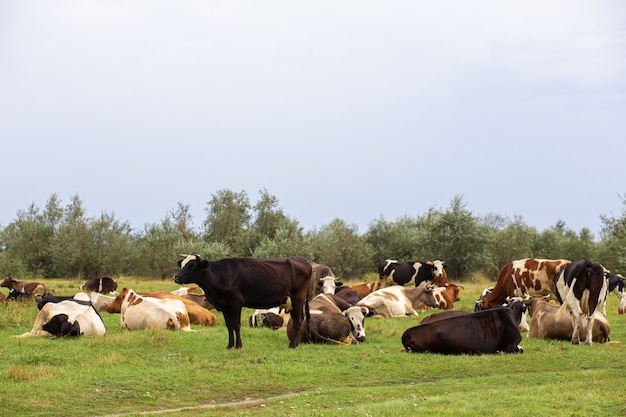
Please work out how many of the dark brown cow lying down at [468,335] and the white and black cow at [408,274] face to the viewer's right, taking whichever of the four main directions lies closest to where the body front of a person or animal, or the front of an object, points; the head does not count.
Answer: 2

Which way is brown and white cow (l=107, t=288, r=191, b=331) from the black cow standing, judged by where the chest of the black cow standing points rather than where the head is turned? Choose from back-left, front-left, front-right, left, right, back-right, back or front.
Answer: front-right

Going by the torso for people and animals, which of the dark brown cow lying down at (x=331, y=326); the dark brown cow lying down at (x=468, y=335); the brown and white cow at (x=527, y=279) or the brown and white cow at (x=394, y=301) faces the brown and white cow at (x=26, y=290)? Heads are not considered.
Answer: the brown and white cow at (x=527, y=279)

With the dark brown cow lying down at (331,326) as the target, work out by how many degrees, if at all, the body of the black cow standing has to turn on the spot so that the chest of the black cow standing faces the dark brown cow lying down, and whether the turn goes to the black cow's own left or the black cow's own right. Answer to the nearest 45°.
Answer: approximately 180°

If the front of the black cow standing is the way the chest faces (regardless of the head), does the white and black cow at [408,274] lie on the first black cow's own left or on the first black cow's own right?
on the first black cow's own right

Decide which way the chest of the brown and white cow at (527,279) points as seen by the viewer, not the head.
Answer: to the viewer's left

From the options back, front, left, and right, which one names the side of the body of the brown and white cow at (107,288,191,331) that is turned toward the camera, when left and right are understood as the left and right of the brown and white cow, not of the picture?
left

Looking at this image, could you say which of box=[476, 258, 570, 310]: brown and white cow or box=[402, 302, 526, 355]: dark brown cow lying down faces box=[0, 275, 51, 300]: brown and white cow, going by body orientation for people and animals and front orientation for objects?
box=[476, 258, 570, 310]: brown and white cow

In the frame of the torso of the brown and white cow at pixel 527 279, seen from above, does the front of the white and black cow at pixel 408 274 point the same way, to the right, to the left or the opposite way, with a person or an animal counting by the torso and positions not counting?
the opposite way

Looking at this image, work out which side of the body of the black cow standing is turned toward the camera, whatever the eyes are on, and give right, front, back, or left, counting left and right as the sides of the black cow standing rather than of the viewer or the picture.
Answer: left

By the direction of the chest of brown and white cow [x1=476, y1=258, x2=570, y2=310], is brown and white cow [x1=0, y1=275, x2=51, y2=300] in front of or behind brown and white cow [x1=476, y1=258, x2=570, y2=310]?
in front

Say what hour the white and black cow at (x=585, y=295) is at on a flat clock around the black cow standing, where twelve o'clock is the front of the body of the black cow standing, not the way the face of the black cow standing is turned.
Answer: The white and black cow is roughly at 6 o'clock from the black cow standing.

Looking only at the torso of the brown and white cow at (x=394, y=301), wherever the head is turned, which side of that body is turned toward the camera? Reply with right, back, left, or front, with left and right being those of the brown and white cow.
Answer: right

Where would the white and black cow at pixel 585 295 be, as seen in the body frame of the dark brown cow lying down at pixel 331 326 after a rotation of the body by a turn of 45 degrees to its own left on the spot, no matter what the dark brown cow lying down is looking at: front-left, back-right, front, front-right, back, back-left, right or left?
front

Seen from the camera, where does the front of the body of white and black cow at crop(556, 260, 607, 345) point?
away from the camera
